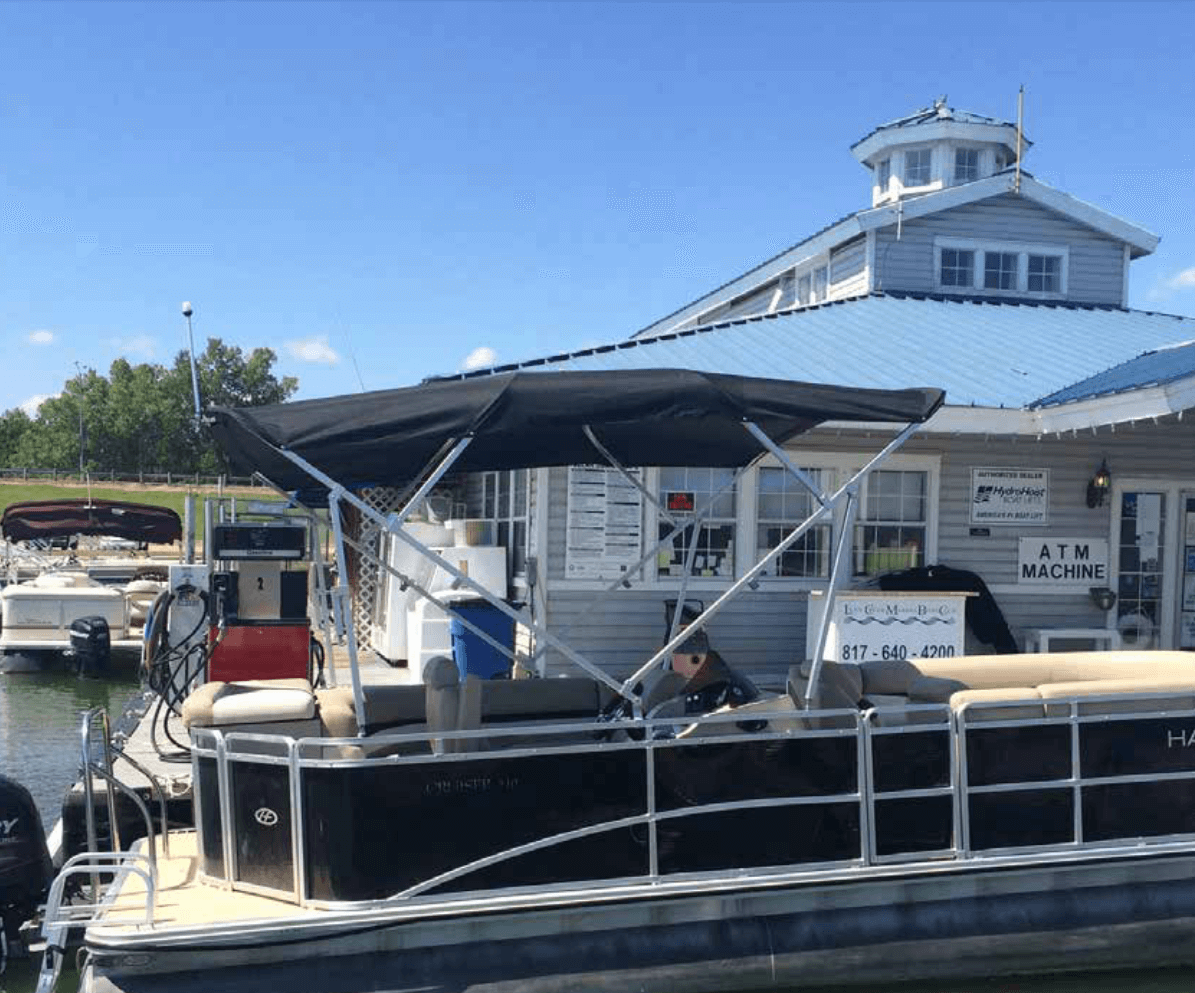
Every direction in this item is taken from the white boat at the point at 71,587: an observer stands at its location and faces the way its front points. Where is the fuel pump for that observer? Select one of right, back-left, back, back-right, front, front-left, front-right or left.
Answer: back

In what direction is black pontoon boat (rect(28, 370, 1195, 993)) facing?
to the viewer's right

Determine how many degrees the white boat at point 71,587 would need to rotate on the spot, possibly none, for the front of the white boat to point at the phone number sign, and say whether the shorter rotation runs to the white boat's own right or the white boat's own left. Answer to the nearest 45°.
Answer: approximately 135° to the white boat's own right

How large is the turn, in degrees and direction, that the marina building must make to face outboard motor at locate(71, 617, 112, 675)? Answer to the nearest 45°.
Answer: approximately 90° to its right

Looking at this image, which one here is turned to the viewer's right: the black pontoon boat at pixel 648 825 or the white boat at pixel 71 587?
the black pontoon boat at pixel 648 825

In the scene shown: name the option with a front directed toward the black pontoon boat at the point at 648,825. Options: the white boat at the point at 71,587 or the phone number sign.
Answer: the phone number sign

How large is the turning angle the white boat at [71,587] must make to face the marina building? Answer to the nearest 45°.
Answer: approximately 135° to its right

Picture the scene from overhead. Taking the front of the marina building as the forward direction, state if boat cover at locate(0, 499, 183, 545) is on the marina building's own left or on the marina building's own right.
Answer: on the marina building's own right

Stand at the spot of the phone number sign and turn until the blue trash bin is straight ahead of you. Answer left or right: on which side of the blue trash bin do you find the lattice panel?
right
